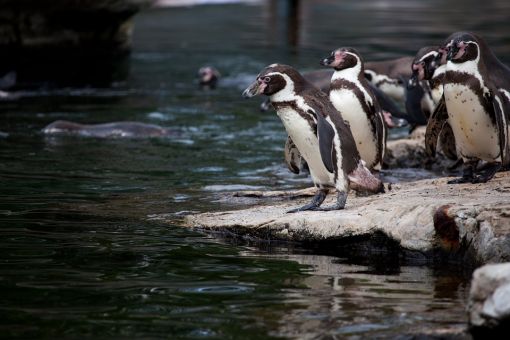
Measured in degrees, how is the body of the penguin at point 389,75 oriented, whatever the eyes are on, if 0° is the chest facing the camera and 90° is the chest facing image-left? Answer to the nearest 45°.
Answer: approximately 90°

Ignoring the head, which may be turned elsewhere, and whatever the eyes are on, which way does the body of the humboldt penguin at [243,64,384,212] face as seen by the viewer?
to the viewer's left

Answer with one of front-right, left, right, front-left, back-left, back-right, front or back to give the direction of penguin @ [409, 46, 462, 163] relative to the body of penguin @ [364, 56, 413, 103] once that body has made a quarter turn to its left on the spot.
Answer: front

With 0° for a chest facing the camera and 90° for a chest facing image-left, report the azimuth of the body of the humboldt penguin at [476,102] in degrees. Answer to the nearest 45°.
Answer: approximately 45°

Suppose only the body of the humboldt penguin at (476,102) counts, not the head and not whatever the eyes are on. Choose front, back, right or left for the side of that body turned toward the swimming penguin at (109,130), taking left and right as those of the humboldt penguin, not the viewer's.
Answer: right
